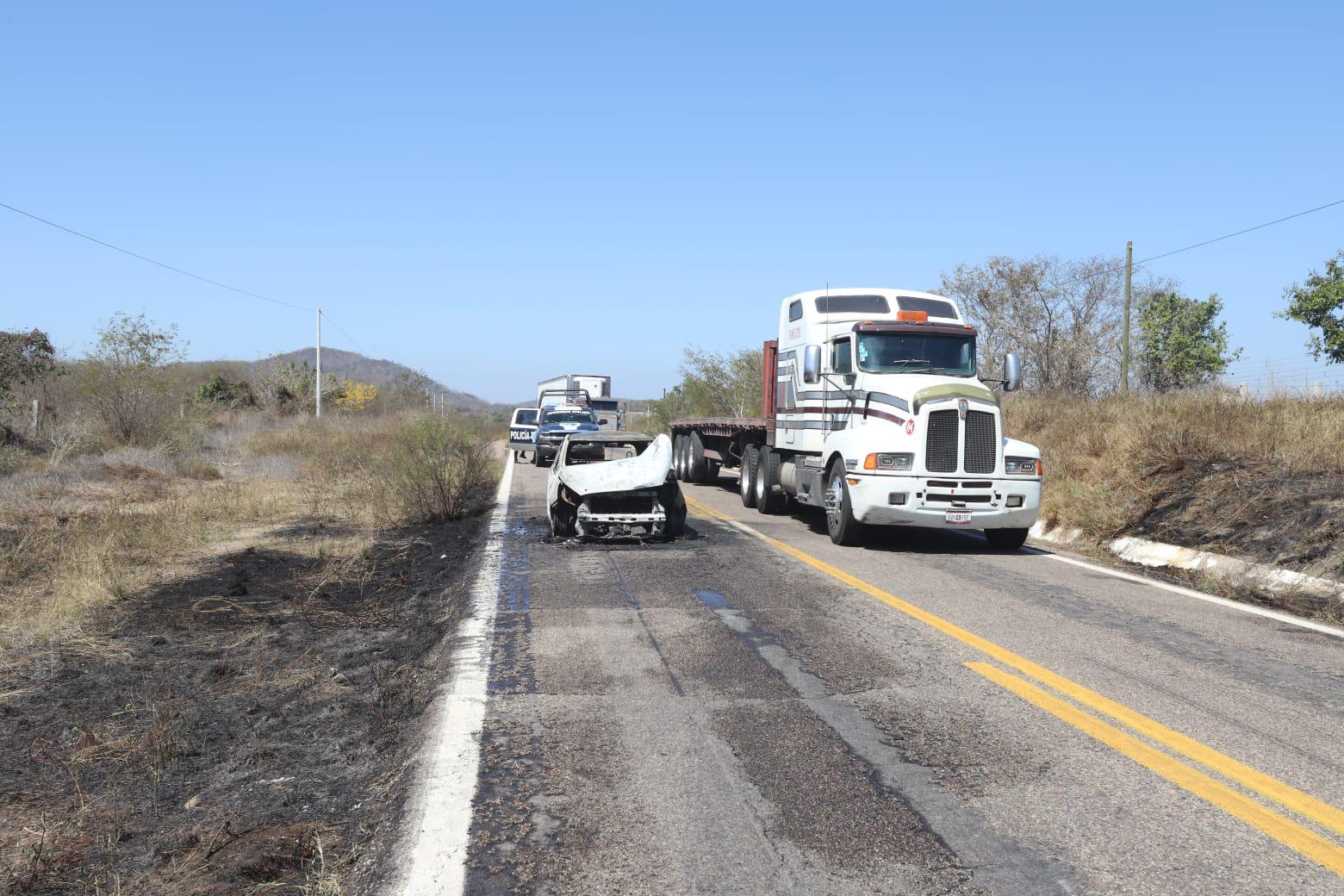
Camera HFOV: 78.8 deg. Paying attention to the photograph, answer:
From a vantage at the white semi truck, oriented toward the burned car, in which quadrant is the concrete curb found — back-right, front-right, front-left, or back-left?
back-left

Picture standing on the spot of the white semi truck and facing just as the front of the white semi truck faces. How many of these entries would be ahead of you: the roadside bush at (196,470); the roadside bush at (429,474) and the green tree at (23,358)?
0

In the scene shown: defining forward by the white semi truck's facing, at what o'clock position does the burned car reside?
The burned car is roughly at 4 o'clock from the white semi truck.

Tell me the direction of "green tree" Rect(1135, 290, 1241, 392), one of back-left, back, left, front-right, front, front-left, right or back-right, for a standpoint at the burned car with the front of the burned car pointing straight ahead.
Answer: back-left

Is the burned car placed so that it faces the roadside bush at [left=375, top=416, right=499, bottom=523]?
no

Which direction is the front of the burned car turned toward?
toward the camera

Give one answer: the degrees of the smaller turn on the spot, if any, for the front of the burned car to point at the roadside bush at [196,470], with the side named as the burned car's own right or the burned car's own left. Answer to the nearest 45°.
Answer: approximately 135° to the burned car's own right

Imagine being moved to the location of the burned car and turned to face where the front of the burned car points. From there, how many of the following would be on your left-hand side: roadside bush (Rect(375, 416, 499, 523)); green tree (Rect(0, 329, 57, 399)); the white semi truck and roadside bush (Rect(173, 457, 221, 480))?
1

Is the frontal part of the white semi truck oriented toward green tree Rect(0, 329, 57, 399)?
no

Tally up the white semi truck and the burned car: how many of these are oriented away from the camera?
0

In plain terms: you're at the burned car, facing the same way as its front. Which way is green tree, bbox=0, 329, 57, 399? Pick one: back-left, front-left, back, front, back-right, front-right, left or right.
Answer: back-right

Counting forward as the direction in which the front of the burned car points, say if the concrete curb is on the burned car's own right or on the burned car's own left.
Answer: on the burned car's own left

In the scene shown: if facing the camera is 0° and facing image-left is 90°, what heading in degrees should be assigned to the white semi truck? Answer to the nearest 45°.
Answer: approximately 315°

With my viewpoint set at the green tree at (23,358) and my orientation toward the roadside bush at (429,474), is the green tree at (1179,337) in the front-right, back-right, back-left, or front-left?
front-left

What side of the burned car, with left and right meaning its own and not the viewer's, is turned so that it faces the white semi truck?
left

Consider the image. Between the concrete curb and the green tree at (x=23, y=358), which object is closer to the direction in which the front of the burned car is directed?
the concrete curb
